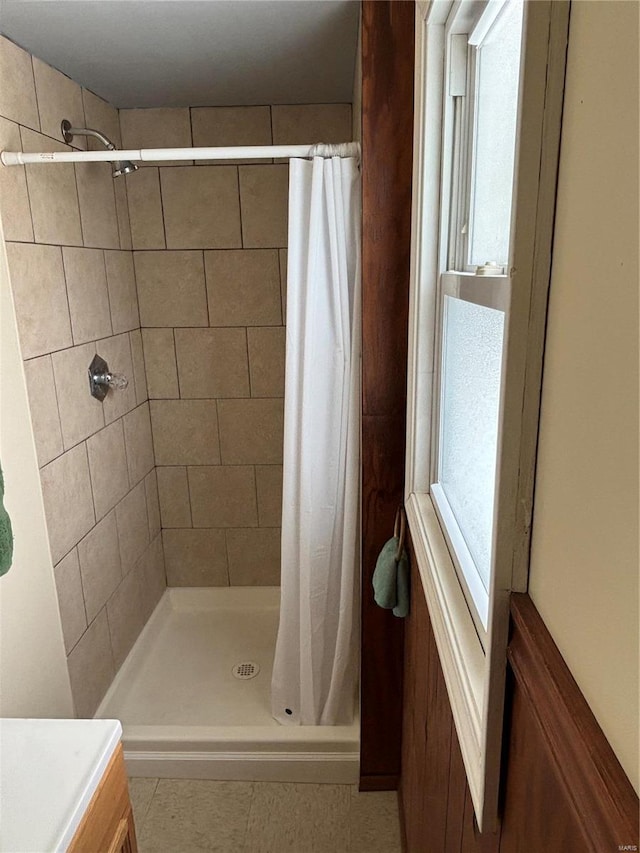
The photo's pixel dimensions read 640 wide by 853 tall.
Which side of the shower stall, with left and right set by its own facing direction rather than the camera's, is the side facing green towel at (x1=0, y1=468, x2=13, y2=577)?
front

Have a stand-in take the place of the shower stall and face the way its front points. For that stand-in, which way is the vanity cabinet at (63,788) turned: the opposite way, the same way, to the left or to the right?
to the left

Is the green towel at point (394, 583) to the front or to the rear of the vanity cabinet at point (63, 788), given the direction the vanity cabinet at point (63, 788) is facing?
to the front

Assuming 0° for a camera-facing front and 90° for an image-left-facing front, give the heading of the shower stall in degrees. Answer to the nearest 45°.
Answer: approximately 0°

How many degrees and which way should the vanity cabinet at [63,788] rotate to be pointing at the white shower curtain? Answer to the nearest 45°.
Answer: approximately 45° to its left

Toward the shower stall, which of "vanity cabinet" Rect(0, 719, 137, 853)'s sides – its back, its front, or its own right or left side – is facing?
left

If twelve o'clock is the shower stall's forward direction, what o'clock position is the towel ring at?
The towel ring is roughly at 11 o'clock from the shower stall.

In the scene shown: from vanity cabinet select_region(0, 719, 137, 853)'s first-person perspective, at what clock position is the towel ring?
The towel ring is roughly at 10 o'clock from the vanity cabinet.

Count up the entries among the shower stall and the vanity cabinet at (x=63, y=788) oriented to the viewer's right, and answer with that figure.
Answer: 1

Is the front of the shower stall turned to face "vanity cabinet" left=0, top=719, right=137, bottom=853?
yes

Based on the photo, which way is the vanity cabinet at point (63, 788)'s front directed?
to the viewer's right

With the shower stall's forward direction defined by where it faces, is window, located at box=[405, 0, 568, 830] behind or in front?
in front
